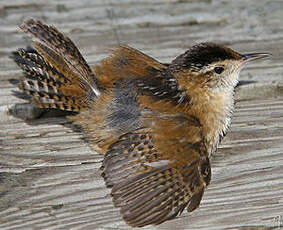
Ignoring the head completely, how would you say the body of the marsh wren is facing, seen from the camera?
to the viewer's right
